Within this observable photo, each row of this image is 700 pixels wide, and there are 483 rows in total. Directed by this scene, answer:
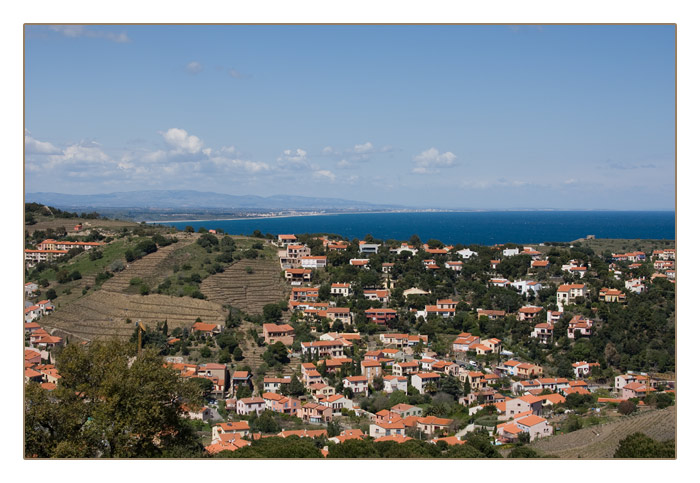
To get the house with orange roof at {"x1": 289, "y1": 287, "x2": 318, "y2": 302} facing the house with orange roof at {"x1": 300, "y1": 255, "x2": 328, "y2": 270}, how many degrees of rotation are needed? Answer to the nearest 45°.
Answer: approximately 180°

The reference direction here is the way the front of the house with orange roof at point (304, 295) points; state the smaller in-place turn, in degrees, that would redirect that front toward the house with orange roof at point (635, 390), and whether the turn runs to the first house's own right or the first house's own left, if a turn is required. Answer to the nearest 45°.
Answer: approximately 45° to the first house's own left

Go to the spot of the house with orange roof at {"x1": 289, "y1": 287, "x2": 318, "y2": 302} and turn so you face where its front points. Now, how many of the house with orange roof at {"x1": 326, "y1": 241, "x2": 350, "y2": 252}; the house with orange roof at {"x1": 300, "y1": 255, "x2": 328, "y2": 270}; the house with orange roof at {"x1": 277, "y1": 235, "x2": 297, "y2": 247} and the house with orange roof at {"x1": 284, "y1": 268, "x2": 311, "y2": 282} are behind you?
4

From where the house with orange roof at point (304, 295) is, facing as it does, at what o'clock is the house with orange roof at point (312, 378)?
the house with orange roof at point (312, 378) is roughly at 12 o'clock from the house with orange roof at point (304, 295).

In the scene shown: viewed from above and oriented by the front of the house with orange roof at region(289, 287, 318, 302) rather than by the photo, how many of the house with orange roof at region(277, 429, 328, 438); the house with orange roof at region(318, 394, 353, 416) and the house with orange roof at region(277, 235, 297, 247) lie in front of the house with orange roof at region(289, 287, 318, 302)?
2

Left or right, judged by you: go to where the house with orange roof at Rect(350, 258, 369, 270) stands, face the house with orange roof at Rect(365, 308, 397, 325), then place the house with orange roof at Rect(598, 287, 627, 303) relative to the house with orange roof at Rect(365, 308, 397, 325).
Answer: left

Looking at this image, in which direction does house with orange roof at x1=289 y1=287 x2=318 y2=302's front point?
toward the camera

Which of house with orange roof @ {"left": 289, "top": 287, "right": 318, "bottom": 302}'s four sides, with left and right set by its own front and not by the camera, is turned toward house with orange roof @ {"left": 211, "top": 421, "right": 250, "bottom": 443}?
front

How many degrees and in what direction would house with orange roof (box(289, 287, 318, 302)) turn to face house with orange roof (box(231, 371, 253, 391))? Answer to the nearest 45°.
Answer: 0° — it already faces it

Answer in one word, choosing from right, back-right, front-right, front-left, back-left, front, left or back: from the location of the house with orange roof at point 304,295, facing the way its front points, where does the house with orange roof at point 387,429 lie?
front

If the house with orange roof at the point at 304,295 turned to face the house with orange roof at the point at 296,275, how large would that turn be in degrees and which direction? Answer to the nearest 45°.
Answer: approximately 180°

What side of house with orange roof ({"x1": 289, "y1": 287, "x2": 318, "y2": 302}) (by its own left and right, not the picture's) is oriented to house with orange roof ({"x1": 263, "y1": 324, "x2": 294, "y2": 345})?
front
